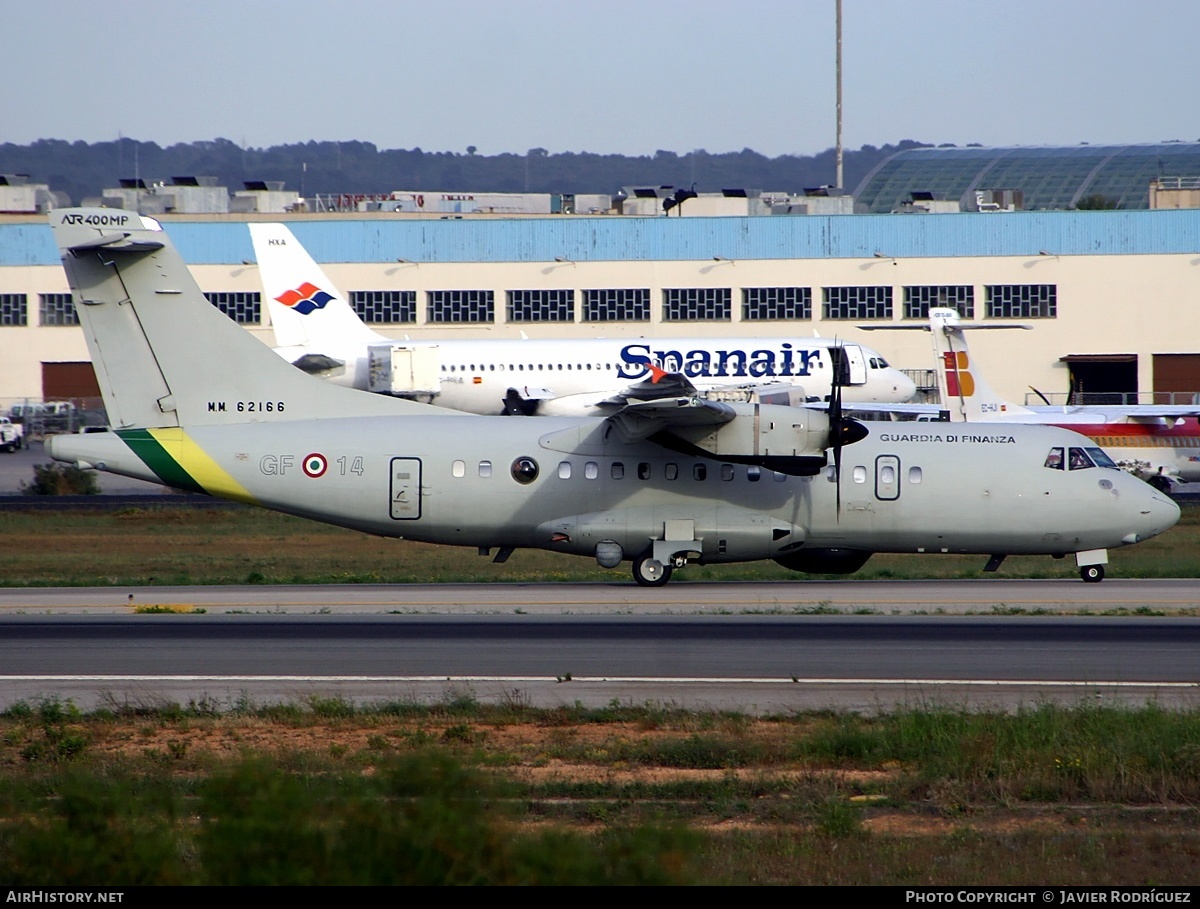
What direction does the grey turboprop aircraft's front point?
to the viewer's right
